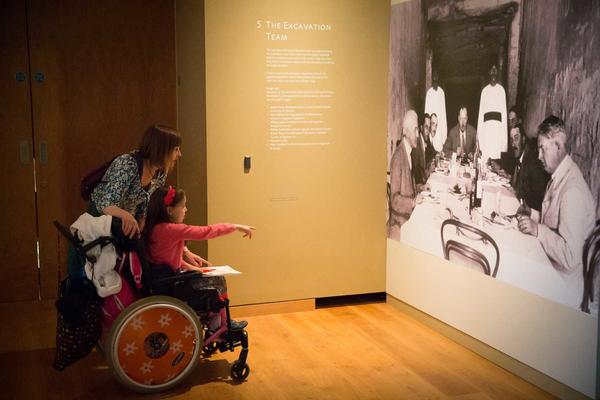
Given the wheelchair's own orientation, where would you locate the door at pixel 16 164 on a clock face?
The door is roughly at 8 o'clock from the wheelchair.

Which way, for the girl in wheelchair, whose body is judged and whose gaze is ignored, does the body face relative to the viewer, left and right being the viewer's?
facing to the right of the viewer

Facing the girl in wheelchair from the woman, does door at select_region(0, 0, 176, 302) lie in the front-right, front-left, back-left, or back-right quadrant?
back-left

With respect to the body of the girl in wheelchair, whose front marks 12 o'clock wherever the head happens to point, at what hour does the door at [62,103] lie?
The door is roughly at 8 o'clock from the girl in wheelchair.

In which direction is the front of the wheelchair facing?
to the viewer's right
